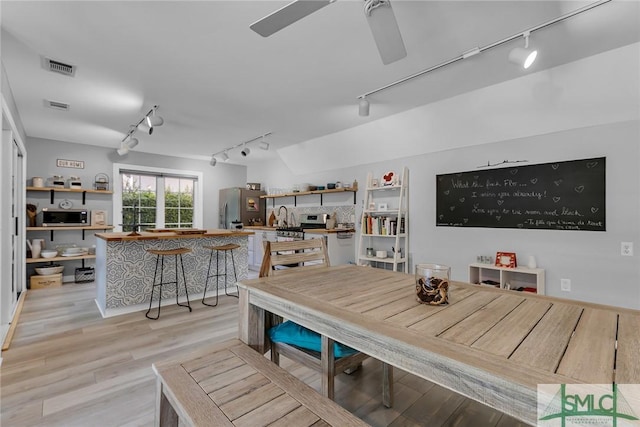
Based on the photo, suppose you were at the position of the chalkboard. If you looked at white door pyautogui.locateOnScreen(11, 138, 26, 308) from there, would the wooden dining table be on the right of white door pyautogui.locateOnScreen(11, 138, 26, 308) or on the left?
left

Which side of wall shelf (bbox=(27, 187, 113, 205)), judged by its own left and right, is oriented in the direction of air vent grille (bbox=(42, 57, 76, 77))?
front

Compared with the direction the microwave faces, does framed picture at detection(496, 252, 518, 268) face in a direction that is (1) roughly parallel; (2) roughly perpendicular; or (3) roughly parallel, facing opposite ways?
roughly perpendicular

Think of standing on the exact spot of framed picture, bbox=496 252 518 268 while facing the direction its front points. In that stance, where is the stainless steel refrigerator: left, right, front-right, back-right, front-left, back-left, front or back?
right

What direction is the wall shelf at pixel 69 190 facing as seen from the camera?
toward the camera

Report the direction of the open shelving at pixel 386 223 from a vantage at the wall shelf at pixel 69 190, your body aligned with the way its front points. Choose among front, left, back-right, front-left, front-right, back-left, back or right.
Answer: front-left

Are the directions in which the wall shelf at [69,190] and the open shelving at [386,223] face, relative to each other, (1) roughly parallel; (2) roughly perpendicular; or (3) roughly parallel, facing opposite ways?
roughly perpendicular

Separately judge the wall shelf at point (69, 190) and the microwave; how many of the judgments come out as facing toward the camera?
2

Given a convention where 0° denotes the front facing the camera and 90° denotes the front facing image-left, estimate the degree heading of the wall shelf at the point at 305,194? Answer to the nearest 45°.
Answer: approximately 45°

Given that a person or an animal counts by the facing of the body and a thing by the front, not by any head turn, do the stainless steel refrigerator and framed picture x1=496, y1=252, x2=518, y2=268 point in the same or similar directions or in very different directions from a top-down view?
same or similar directions

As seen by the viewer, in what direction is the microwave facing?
toward the camera

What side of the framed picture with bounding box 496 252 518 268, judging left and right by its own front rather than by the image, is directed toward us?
front

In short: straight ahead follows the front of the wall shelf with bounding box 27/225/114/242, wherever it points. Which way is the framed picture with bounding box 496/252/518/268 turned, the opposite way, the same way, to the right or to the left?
to the right

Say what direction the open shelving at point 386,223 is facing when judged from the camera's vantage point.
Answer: facing the viewer and to the left of the viewer

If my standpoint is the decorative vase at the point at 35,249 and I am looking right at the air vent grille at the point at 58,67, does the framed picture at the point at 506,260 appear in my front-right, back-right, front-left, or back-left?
front-left

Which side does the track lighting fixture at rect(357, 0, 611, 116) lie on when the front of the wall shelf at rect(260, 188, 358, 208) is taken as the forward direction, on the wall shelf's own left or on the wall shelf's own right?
on the wall shelf's own left
